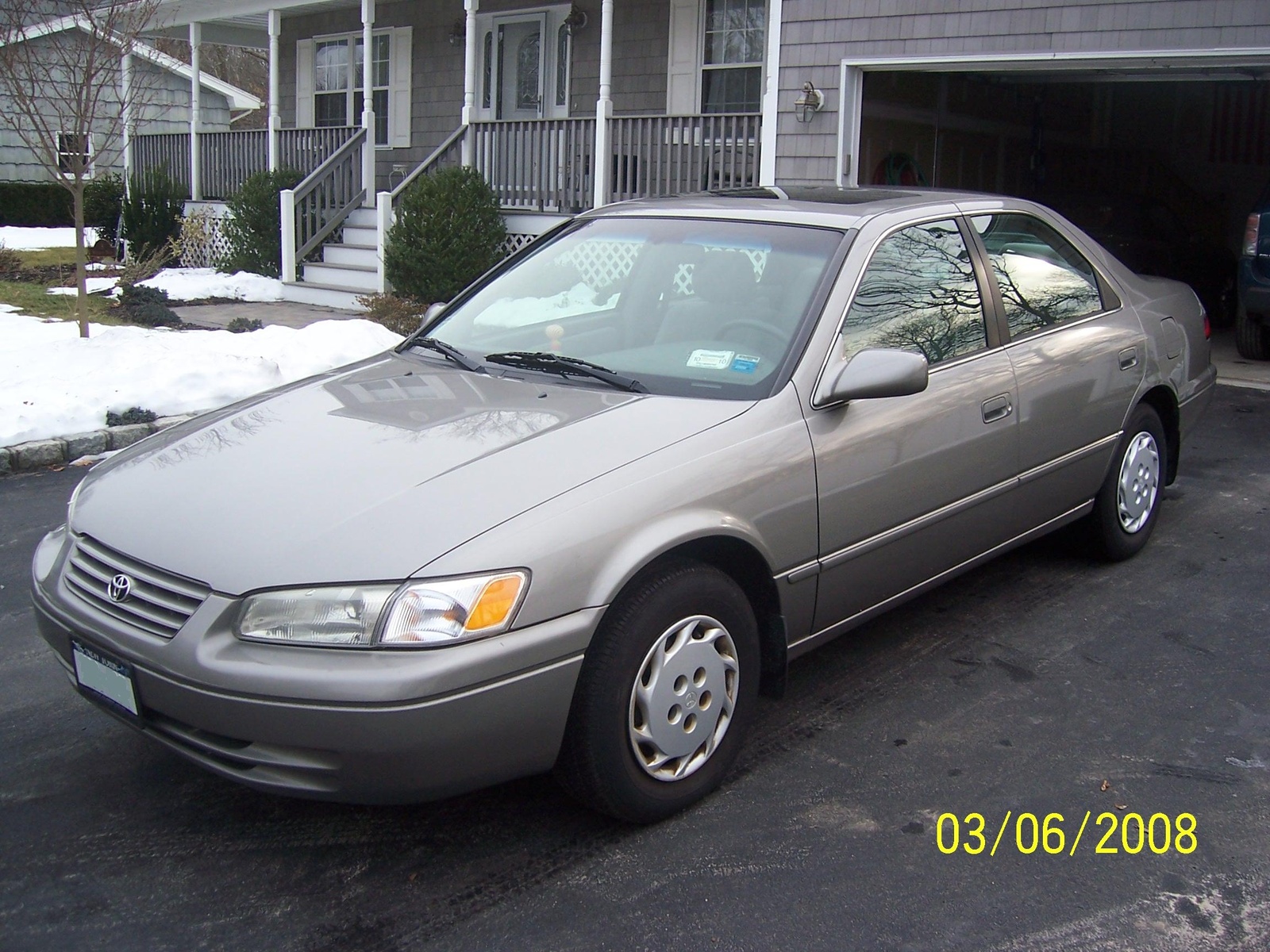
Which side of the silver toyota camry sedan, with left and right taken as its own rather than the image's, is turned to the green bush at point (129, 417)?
right

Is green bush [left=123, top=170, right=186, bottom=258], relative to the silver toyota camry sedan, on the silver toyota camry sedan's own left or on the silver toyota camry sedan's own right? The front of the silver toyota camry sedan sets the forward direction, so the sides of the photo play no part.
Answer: on the silver toyota camry sedan's own right

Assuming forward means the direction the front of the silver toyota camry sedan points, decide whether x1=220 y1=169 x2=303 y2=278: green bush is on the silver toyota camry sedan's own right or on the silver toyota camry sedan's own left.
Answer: on the silver toyota camry sedan's own right

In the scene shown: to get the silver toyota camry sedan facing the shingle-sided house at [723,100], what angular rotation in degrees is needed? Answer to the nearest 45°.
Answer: approximately 135° to its right

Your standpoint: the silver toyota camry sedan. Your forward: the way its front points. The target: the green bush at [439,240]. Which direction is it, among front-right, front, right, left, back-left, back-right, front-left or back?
back-right

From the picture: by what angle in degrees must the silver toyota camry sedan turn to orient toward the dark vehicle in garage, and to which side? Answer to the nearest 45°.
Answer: approximately 180°

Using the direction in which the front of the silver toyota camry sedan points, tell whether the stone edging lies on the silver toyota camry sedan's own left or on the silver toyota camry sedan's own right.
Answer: on the silver toyota camry sedan's own right

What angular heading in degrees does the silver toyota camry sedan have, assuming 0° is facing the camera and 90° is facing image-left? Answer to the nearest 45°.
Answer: approximately 45°
